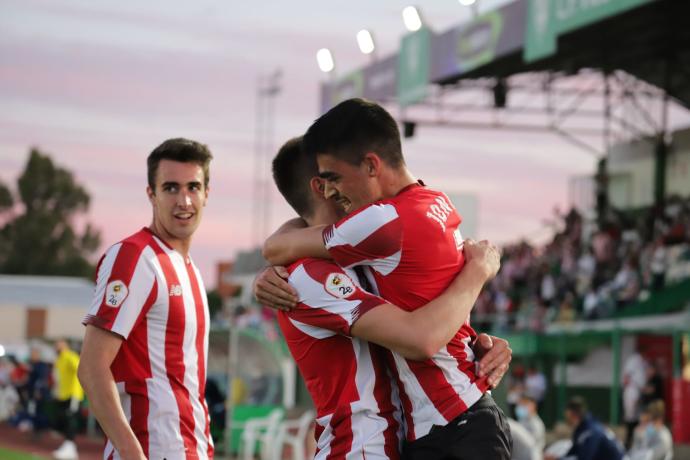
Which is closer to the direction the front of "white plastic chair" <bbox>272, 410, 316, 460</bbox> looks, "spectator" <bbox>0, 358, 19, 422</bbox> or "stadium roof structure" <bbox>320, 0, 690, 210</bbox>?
the spectator

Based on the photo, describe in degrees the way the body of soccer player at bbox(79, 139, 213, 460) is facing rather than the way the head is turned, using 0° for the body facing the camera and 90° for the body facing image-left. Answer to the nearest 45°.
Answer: approximately 315°

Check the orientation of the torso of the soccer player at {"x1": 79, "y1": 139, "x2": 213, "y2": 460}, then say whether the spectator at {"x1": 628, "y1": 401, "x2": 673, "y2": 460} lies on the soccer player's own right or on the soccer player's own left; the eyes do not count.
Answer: on the soccer player's own left

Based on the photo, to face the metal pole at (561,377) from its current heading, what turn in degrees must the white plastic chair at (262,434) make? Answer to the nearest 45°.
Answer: approximately 180°

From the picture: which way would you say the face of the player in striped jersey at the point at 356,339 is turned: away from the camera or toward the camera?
away from the camera

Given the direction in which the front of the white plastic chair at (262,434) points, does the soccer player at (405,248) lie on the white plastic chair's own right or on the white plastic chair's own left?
on the white plastic chair's own left
